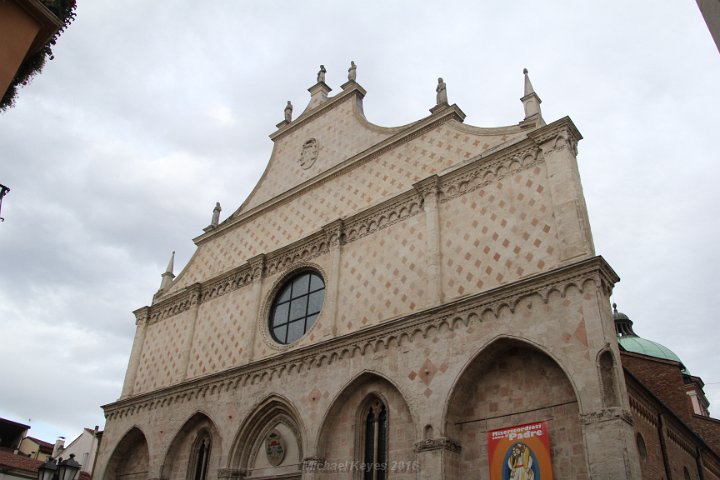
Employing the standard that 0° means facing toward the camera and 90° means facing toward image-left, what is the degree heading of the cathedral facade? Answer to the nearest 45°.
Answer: approximately 45°

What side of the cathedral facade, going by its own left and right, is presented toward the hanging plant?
front
